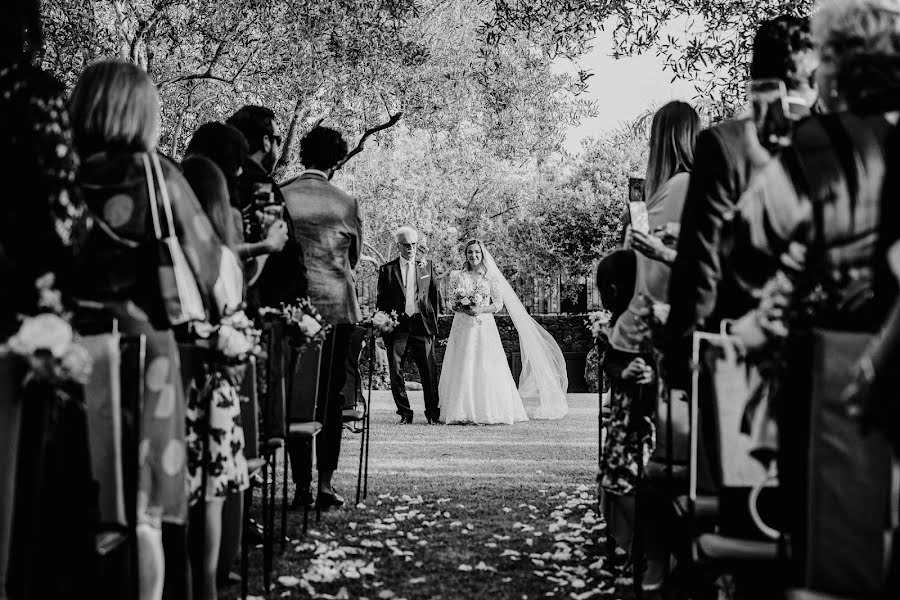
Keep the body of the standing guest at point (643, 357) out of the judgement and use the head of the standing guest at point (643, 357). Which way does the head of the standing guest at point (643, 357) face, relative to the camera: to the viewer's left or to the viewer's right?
to the viewer's left

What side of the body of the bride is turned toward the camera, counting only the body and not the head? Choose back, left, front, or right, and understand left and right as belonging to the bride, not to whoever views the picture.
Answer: front

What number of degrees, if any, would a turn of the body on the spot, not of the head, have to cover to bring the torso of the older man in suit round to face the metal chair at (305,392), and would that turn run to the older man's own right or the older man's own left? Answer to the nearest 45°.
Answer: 0° — they already face it

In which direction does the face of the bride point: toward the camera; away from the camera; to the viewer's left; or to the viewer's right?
toward the camera

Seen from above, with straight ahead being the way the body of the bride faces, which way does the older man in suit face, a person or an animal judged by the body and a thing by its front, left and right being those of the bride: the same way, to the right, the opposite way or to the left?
the same way

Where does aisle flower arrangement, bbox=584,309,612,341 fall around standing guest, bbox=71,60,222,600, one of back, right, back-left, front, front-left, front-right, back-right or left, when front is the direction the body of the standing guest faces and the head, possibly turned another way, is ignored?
front-right

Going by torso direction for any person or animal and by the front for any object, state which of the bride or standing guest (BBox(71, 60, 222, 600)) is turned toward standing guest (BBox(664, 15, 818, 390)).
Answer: the bride

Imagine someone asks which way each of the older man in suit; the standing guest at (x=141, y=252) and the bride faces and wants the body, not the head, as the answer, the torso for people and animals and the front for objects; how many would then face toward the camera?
2

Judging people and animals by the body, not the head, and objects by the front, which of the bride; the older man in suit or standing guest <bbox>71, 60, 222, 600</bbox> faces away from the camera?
the standing guest

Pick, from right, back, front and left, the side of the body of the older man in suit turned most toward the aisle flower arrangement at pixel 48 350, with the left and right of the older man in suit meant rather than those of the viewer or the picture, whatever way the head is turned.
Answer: front

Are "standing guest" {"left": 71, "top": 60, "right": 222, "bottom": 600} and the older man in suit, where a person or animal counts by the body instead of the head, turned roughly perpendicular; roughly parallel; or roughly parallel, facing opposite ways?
roughly parallel, facing opposite ways

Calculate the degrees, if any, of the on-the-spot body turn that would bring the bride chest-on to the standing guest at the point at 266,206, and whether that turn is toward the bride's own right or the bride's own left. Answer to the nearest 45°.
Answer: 0° — they already face them

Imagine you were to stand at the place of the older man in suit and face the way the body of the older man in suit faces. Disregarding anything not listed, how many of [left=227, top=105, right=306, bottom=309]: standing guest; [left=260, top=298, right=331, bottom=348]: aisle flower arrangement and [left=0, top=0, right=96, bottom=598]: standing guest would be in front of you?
3

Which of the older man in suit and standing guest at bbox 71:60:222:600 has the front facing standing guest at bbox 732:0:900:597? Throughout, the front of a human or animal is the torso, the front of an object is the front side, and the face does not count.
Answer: the older man in suit

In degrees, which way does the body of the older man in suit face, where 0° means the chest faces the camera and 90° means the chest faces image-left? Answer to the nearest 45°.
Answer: approximately 0°

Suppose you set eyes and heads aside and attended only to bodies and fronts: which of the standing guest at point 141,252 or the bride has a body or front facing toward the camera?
the bride

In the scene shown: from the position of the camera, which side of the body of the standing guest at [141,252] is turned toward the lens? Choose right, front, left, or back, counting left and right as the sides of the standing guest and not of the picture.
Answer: back

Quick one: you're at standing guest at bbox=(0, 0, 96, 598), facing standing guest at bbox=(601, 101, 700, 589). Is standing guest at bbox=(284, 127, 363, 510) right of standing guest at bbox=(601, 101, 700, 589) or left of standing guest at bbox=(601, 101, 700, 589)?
left

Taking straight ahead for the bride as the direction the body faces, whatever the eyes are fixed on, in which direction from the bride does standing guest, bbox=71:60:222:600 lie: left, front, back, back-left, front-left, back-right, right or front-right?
front

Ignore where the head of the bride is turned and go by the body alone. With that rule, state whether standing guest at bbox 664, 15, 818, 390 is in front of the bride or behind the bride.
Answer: in front
